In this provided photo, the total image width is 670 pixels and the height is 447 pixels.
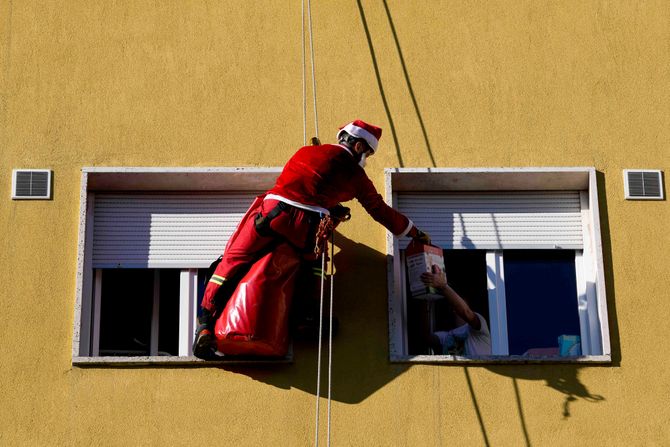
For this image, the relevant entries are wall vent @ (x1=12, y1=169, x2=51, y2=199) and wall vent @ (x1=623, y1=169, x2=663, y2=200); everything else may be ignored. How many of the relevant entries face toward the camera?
2

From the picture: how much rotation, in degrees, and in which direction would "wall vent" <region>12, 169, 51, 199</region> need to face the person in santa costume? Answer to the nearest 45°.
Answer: approximately 45° to its left

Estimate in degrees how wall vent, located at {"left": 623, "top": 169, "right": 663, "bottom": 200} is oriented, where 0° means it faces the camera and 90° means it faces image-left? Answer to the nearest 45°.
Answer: approximately 0°

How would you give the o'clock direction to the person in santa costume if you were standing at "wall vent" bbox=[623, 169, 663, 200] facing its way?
The person in santa costume is roughly at 2 o'clock from the wall vent.

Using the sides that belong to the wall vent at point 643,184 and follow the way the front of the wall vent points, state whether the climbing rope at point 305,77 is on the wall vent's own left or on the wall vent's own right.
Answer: on the wall vent's own right

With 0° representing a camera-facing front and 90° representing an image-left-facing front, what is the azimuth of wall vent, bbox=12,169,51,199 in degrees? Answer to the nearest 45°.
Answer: approximately 0°
